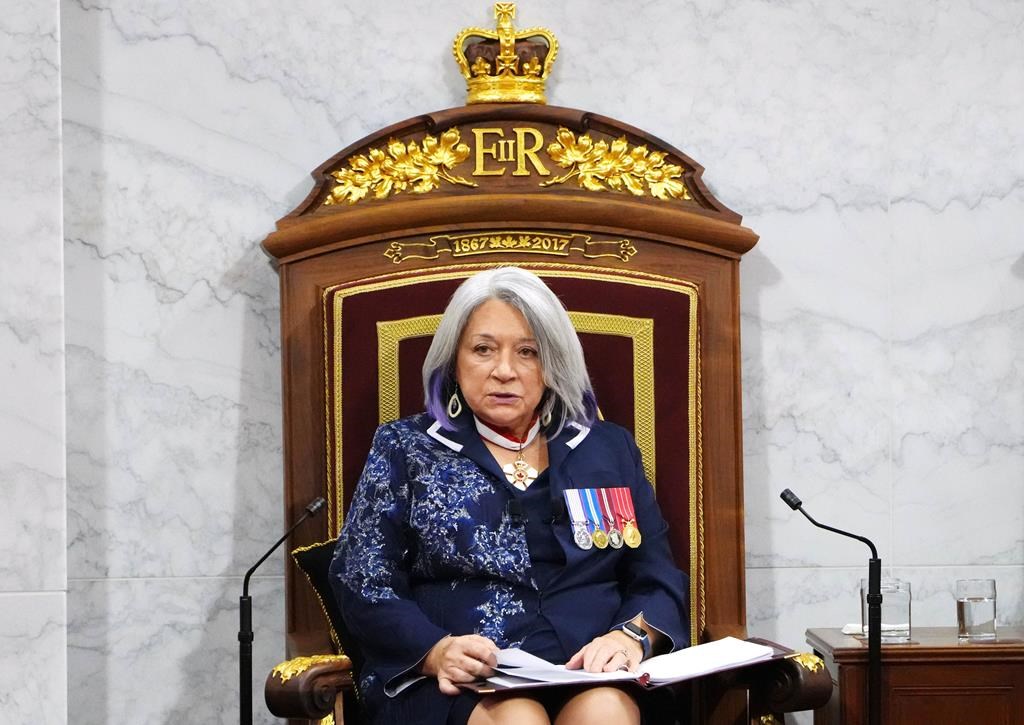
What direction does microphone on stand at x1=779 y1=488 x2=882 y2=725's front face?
to the viewer's left

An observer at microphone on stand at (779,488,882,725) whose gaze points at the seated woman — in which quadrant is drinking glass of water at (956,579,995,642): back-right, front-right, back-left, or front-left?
back-right

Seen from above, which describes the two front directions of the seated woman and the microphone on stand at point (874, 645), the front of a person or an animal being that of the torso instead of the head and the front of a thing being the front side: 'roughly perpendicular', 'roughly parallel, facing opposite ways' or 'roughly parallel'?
roughly perpendicular

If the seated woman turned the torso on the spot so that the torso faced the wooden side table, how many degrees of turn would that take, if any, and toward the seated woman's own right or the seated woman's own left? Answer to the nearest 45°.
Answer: approximately 90° to the seated woman's own left

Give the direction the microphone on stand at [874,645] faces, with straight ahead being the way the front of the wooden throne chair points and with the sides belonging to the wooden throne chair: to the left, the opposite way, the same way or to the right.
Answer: to the right

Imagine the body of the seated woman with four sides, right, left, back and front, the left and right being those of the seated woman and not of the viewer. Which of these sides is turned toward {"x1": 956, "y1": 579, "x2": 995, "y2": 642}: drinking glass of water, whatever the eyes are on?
left

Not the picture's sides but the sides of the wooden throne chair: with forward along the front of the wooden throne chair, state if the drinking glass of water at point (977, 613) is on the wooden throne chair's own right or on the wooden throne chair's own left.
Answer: on the wooden throne chair's own left

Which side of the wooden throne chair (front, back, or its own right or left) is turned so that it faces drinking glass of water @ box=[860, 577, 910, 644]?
left
